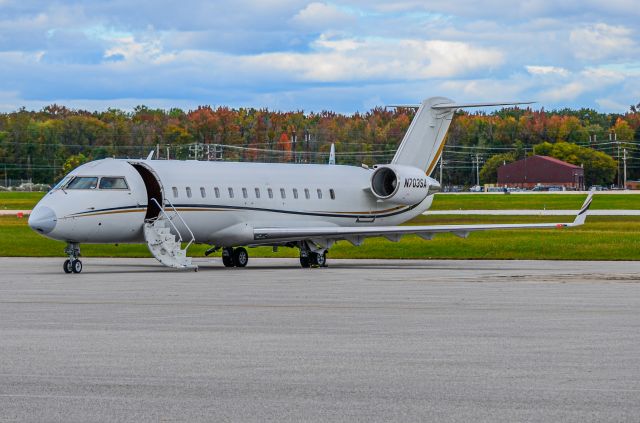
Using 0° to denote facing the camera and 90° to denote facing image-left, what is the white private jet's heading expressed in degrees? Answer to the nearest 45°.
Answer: approximately 45°
